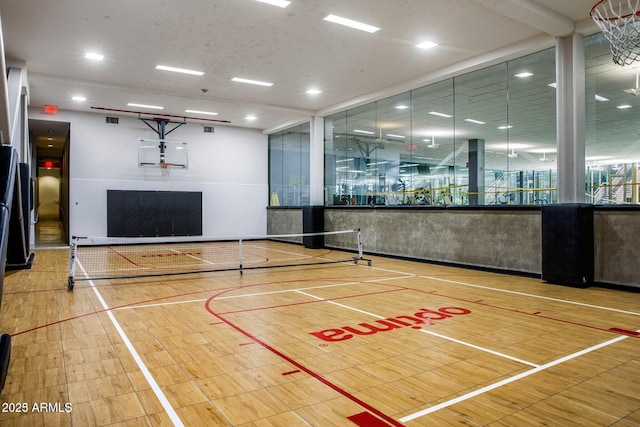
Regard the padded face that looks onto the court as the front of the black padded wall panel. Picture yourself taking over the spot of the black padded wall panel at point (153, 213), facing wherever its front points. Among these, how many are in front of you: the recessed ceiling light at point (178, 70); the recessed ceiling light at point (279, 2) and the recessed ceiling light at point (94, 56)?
3

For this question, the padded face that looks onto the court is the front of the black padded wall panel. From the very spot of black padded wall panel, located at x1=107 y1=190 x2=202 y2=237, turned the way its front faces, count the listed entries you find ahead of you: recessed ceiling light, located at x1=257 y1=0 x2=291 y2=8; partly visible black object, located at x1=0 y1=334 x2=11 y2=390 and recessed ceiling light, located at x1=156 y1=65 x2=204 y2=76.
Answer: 3

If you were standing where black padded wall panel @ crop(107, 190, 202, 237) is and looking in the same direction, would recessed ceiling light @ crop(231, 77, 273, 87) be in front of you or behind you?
in front

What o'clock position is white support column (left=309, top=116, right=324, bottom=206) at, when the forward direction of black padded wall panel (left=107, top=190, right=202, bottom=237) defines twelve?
The white support column is roughly at 10 o'clock from the black padded wall panel.

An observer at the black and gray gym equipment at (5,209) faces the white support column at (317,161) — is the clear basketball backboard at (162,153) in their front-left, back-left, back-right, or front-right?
front-left

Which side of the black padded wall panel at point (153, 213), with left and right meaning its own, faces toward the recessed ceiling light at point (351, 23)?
front

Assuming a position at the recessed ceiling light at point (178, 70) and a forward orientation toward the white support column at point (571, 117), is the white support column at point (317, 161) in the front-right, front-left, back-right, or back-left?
front-left

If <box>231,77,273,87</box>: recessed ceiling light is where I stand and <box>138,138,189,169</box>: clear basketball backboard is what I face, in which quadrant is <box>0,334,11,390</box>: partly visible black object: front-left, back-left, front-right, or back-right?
back-left

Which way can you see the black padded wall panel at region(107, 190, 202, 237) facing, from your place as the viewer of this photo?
facing the viewer

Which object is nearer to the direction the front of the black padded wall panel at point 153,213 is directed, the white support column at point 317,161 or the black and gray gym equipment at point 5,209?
the black and gray gym equipment

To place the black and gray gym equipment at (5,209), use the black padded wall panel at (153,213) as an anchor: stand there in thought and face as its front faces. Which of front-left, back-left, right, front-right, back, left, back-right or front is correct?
front

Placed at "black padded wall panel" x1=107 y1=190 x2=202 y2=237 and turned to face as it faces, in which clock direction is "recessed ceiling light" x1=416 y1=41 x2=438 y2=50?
The recessed ceiling light is roughly at 11 o'clock from the black padded wall panel.

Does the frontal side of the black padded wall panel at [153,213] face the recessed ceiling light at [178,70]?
yes

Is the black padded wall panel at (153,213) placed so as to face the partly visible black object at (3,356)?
yes

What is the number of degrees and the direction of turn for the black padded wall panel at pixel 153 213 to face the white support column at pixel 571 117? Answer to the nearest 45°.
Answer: approximately 45° to its left

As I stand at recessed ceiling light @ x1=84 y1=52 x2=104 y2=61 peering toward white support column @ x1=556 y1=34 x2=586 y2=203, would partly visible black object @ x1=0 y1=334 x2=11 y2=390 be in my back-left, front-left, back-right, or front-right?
front-right

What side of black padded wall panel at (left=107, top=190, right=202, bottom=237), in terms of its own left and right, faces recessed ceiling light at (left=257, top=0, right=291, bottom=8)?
front
